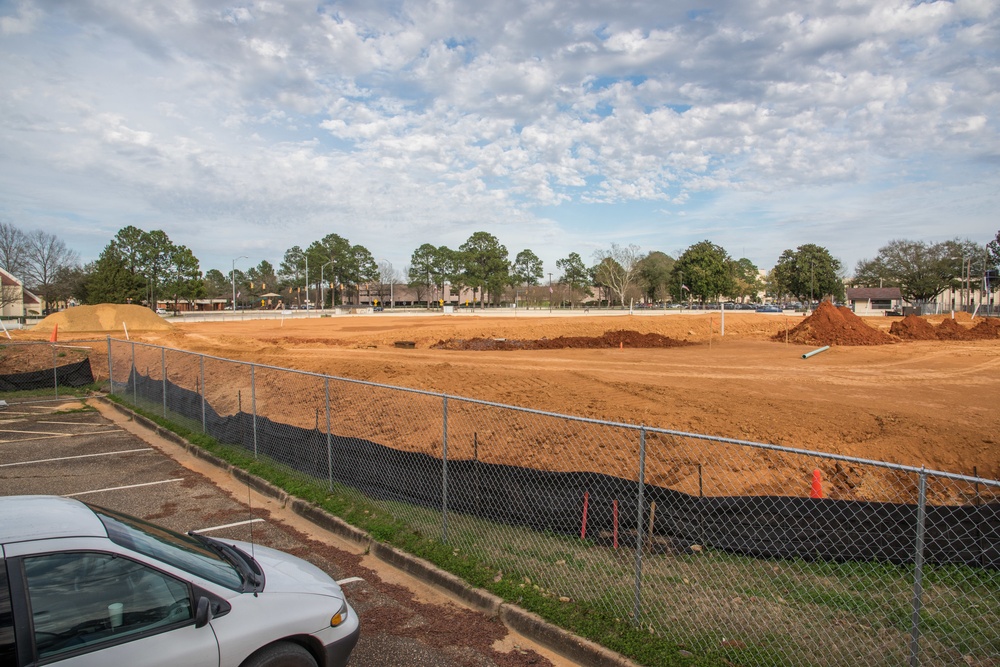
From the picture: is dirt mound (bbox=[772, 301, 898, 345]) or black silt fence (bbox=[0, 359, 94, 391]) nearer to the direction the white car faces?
the dirt mound

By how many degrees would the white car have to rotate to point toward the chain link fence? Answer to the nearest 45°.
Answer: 0° — it already faces it

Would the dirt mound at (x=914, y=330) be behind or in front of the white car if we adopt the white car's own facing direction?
in front

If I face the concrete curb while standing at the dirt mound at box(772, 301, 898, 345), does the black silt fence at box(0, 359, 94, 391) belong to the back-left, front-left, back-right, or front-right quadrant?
front-right

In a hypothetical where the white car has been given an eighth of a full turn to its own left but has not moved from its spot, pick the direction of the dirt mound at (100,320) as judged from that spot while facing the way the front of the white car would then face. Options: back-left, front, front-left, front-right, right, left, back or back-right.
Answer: front-left

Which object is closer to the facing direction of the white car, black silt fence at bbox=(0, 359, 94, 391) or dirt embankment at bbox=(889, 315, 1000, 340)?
the dirt embankment

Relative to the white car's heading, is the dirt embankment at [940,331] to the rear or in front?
in front

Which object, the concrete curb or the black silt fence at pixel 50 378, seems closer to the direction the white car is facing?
the concrete curb

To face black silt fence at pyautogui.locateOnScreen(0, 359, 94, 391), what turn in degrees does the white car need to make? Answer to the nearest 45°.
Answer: approximately 90° to its left

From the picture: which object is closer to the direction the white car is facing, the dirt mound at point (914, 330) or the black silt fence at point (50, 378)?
the dirt mound

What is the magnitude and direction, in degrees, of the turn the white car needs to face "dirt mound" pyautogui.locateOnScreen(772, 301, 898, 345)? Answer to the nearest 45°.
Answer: approximately 45° to its left

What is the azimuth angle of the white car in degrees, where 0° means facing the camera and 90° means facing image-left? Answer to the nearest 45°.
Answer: approximately 270°
